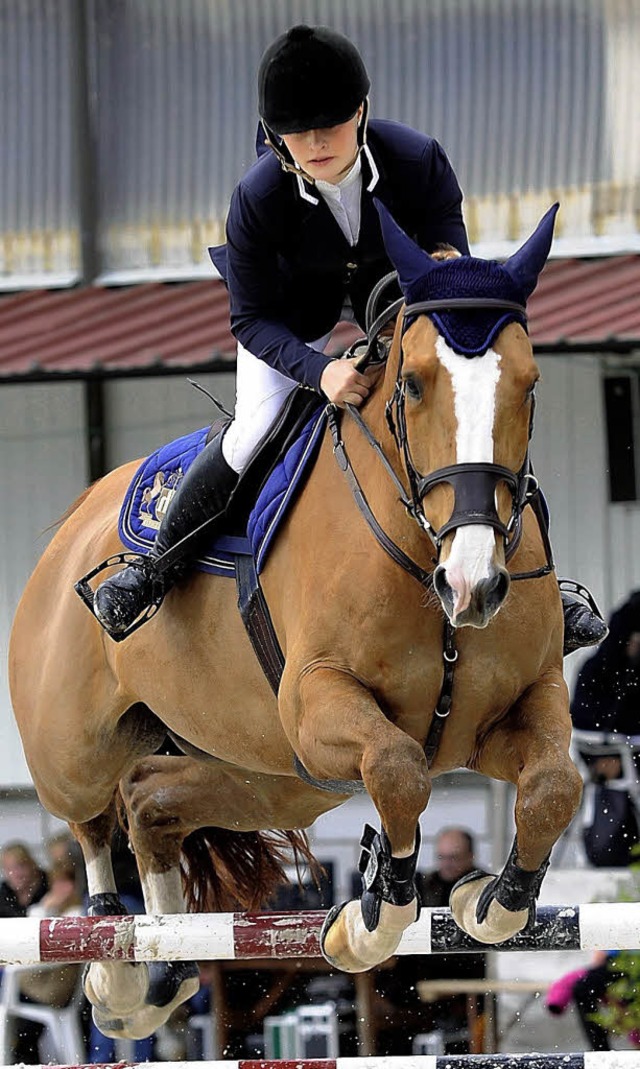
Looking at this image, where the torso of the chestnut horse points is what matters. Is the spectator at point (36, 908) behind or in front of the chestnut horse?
behind

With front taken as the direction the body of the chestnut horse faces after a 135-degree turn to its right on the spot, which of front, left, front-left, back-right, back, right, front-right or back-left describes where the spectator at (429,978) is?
right

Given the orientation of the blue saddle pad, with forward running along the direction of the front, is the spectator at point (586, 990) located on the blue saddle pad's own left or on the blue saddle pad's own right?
on the blue saddle pad's own left

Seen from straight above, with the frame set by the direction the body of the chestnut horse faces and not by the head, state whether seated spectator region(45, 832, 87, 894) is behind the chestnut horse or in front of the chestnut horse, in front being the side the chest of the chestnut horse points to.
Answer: behind

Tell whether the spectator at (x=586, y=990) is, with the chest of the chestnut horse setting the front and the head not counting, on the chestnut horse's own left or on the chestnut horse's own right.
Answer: on the chestnut horse's own left

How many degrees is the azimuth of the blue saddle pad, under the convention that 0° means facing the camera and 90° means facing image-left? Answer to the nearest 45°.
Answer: approximately 315°

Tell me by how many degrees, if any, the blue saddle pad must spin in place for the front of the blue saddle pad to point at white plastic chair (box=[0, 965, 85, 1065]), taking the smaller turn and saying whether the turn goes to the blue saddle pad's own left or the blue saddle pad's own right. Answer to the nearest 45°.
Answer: approximately 135° to the blue saddle pad's own left

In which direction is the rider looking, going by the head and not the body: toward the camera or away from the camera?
toward the camera

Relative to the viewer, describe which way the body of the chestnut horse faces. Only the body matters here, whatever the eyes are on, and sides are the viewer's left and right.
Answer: facing the viewer and to the right of the viewer

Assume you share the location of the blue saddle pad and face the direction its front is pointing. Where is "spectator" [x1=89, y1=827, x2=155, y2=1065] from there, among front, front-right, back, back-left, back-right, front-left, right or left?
back-left
